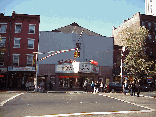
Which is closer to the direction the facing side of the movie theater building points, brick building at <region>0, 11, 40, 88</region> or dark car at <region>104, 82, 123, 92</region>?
the dark car

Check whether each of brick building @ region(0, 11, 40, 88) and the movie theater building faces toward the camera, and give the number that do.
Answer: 2

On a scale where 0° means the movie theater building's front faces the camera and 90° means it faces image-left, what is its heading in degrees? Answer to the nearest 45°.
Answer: approximately 0°

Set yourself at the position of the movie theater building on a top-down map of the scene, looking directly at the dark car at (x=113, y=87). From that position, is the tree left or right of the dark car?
left

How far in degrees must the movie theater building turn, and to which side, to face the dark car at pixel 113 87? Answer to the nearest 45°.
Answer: approximately 45° to its left

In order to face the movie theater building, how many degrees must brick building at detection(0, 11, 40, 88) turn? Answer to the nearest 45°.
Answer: approximately 90° to its left

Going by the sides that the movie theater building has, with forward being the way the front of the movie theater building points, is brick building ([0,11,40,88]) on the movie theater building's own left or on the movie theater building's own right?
on the movie theater building's own right

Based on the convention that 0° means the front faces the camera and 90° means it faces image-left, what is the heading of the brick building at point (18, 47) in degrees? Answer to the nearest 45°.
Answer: approximately 0°

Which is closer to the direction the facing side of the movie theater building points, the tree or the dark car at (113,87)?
the dark car

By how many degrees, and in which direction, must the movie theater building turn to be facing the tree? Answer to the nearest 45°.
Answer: approximately 45° to its left

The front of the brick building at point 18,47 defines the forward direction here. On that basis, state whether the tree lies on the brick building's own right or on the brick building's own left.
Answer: on the brick building's own left
